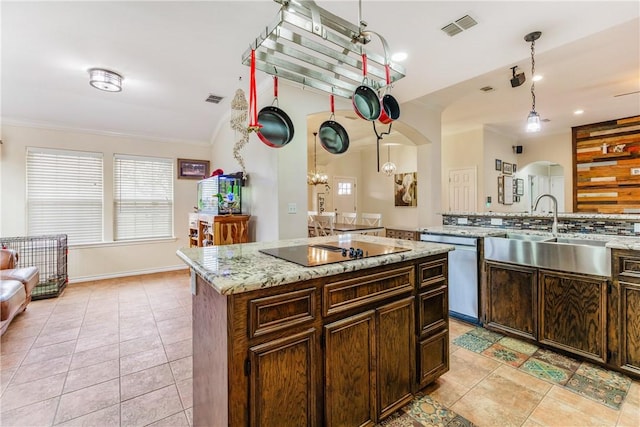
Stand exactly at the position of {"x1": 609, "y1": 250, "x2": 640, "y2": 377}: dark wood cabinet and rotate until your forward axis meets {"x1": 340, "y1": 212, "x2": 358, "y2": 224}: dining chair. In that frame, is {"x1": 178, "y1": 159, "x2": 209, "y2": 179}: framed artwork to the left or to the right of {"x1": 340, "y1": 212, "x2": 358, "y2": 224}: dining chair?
left

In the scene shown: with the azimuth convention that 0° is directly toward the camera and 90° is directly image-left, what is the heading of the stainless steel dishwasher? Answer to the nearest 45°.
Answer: approximately 45°

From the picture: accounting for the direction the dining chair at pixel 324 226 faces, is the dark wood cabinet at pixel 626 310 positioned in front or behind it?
behind

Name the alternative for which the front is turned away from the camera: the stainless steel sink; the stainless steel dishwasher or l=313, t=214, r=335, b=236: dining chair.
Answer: the dining chair

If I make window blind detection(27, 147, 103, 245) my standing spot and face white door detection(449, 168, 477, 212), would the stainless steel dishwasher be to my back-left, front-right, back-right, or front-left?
front-right

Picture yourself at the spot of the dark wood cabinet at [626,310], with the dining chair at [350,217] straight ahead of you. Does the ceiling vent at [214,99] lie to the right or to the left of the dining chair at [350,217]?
left

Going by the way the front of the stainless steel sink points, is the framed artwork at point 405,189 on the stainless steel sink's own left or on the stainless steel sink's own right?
on the stainless steel sink's own right

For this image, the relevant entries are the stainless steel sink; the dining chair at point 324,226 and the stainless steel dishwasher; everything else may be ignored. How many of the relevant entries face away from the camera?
1

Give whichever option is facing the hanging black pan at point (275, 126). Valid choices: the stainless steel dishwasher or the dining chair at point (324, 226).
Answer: the stainless steel dishwasher

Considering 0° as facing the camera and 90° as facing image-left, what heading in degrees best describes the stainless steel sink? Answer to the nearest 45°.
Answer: approximately 45°

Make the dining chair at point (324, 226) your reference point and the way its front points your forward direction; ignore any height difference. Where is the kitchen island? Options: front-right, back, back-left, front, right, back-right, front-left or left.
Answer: back

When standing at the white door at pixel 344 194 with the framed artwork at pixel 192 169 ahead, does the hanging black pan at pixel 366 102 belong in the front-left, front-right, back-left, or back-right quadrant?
front-left

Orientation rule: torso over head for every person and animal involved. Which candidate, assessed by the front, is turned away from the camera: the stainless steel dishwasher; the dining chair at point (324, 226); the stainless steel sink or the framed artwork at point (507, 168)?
the dining chair

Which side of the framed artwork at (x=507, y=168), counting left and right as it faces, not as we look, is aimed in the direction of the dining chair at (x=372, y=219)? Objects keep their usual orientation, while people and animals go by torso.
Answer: right

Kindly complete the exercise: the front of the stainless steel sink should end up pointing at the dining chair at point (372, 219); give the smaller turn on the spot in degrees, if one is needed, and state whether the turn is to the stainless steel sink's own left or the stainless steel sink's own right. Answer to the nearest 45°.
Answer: approximately 90° to the stainless steel sink's own right

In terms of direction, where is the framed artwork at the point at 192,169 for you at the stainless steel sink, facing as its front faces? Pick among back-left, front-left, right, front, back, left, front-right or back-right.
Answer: front-right

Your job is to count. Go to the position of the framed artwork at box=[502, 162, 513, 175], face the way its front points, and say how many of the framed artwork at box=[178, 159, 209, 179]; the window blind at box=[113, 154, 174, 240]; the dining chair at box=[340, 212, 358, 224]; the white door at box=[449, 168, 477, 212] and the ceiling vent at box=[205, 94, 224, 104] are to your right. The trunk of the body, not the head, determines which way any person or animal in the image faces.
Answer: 5

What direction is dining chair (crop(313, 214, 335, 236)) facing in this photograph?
away from the camera

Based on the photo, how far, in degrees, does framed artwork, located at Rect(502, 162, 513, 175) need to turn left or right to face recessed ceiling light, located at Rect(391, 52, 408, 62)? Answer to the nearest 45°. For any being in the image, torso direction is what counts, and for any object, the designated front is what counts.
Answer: approximately 45° to its right

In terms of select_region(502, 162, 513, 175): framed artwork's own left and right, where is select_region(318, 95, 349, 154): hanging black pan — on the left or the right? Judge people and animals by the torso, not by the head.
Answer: on its right
